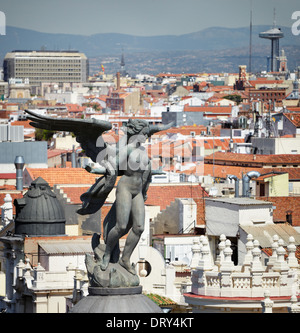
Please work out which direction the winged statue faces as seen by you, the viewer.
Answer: facing the viewer and to the right of the viewer
